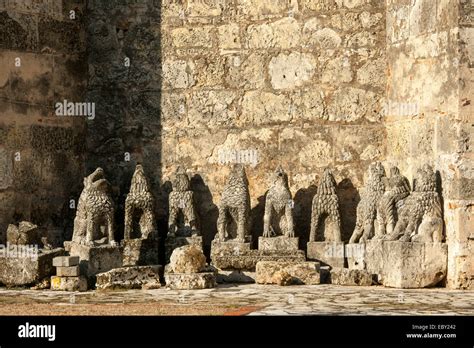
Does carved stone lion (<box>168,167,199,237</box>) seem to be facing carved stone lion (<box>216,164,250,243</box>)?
no

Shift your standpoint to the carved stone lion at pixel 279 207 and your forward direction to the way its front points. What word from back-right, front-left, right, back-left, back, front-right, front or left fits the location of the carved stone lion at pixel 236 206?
right

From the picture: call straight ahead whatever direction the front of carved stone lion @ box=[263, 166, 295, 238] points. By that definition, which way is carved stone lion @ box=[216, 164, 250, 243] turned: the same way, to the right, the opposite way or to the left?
the same way

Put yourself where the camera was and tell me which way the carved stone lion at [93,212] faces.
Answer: facing the viewer and to the right of the viewer

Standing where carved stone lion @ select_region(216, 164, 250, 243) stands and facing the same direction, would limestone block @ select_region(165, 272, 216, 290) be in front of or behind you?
in front

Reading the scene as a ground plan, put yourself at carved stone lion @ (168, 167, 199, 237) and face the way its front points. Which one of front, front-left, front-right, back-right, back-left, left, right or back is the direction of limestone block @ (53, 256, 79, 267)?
front-right

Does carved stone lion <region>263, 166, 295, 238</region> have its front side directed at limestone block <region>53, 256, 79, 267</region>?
no

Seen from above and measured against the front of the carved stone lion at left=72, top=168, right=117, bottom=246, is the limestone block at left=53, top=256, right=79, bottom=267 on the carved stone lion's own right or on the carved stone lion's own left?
on the carved stone lion's own right

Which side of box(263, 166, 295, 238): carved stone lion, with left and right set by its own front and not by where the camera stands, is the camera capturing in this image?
front

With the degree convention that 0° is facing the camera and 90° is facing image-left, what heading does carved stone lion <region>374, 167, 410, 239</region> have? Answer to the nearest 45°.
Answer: approximately 45°

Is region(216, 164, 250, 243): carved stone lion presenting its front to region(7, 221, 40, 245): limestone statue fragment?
no

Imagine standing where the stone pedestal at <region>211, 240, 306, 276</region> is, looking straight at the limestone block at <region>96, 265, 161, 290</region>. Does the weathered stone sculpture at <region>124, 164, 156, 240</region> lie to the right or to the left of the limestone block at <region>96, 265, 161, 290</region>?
right

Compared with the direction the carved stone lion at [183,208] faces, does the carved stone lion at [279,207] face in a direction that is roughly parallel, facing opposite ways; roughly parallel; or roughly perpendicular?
roughly parallel

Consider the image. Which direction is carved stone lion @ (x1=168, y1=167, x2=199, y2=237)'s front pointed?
toward the camera
